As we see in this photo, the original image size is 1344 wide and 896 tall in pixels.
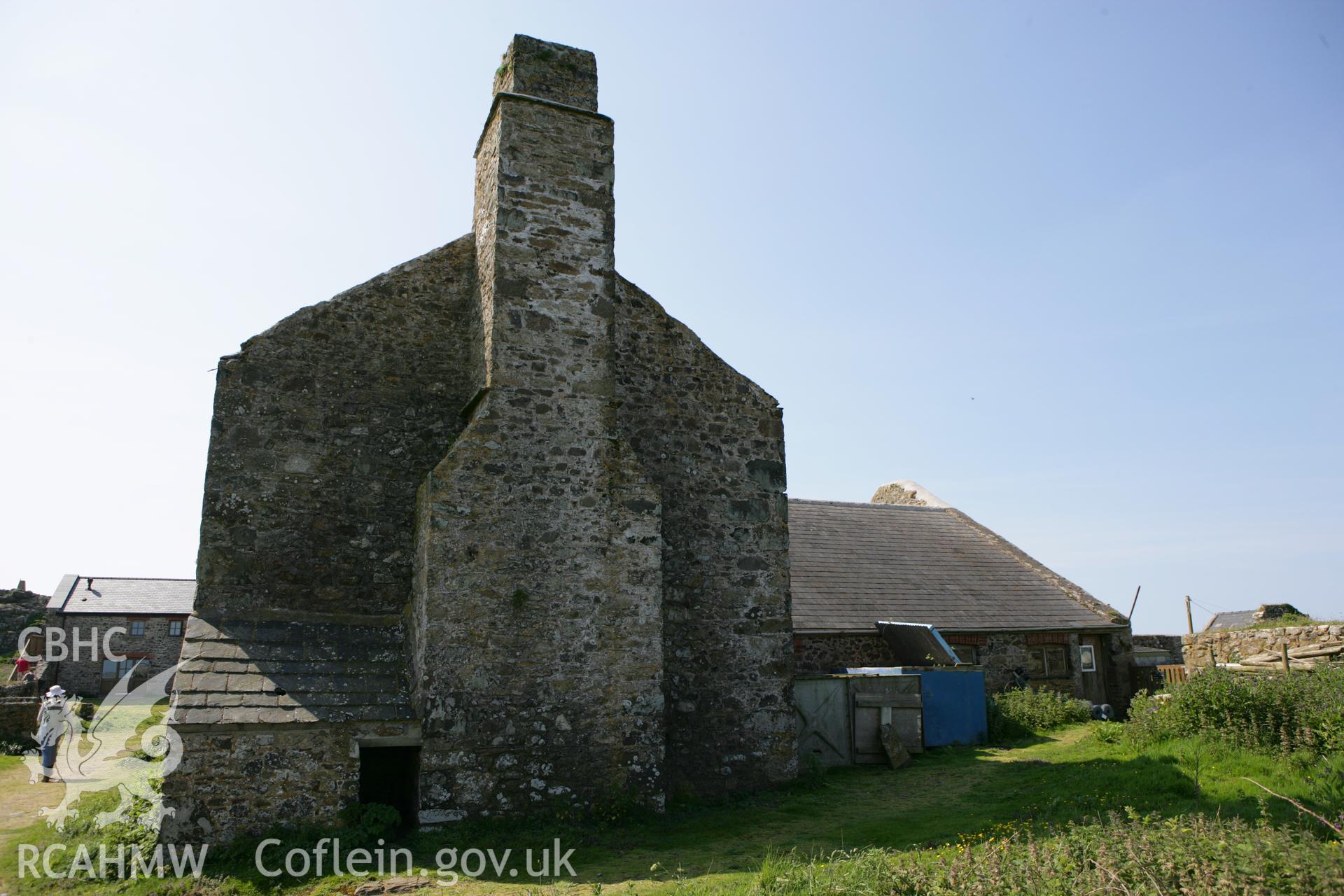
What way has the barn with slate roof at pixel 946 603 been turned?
toward the camera

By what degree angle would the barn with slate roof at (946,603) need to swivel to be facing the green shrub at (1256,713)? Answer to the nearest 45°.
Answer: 0° — it already faces it

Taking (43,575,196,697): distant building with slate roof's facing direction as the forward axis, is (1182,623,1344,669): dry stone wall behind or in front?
in front

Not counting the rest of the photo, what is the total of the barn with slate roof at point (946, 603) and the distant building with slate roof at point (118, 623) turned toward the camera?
2

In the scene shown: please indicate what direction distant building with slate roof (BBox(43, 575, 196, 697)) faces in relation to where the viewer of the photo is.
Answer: facing the viewer

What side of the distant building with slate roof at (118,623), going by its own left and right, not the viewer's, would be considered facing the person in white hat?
front

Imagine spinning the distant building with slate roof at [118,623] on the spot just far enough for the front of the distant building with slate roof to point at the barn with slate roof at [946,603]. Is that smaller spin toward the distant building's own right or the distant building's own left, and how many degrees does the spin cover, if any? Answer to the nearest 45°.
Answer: approximately 45° to the distant building's own left

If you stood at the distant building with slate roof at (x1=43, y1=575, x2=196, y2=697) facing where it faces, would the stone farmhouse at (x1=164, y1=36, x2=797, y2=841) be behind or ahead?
ahead

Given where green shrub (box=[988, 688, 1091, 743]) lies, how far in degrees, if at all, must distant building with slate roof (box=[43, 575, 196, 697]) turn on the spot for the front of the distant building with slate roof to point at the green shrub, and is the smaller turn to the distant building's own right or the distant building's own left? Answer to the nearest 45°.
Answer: approximately 45° to the distant building's own left

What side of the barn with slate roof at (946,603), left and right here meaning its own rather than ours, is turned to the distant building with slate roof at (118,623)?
right
